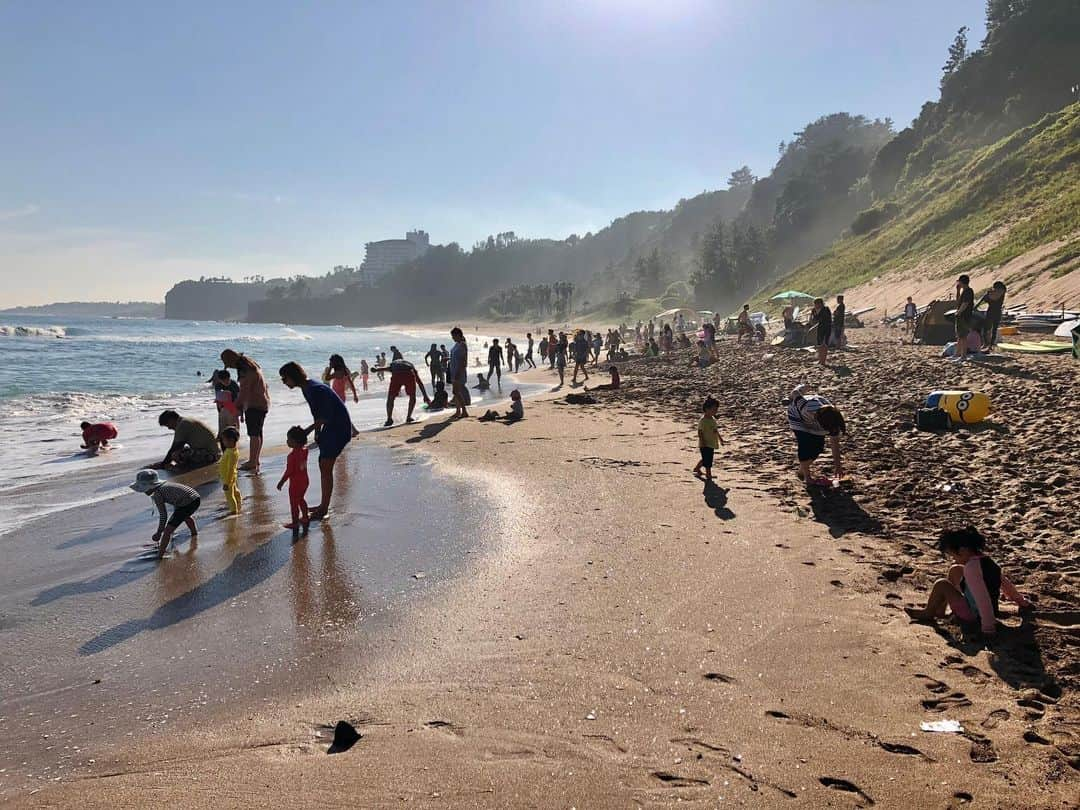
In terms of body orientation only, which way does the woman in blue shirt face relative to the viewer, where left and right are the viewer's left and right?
facing to the left of the viewer

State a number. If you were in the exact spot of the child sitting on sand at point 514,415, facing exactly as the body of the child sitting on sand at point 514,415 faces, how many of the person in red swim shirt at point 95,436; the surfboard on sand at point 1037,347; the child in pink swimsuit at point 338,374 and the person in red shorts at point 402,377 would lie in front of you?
3

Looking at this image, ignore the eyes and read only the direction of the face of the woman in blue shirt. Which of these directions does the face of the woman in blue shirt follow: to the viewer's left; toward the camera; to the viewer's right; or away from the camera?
to the viewer's left

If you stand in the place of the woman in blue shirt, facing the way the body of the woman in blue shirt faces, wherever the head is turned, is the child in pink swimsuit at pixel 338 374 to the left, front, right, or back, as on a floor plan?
right

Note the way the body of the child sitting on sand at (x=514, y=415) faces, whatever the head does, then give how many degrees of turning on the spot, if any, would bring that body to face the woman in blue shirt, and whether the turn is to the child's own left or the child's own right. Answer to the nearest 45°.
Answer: approximately 90° to the child's own left

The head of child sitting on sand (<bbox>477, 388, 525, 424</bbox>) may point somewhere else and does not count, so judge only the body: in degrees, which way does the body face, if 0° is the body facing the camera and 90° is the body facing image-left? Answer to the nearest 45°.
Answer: approximately 90°

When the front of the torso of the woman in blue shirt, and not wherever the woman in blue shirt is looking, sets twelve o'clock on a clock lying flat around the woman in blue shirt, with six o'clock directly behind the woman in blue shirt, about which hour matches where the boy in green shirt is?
The boy in green shirt is roughly at 6 o'clock from the woman in blue shirt.

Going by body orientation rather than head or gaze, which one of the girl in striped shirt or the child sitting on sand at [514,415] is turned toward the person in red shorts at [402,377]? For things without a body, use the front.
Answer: the child sitting on sand

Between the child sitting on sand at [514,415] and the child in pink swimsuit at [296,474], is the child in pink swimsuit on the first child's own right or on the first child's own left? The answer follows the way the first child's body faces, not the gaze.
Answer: on the first child's own left
